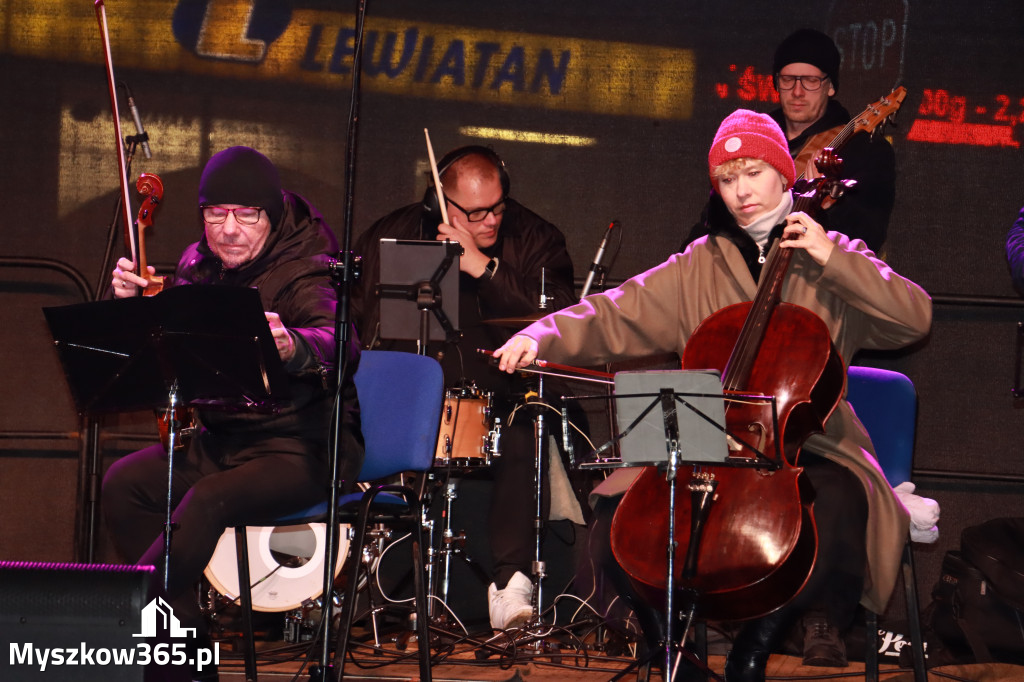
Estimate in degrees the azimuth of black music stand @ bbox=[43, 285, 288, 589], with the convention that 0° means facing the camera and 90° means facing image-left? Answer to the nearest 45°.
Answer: approximately 180°

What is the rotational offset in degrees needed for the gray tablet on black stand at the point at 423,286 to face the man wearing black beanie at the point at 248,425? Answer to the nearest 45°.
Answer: approximately 135° to its left

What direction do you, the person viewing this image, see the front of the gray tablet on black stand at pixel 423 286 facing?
facing away from the viewer

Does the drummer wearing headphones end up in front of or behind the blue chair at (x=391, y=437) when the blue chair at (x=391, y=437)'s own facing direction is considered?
behind

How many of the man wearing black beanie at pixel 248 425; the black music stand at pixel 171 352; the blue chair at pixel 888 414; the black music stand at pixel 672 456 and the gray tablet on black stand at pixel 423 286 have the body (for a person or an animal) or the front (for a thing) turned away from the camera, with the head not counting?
3

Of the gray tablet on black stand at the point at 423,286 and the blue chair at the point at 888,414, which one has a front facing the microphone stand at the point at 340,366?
the blue chair

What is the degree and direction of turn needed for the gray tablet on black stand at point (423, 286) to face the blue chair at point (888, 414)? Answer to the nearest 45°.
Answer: approximately 135° to its right

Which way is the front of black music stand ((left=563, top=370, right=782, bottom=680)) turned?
away from the camera

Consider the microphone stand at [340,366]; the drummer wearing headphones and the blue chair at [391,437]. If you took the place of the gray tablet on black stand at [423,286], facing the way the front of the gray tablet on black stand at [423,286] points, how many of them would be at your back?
2
